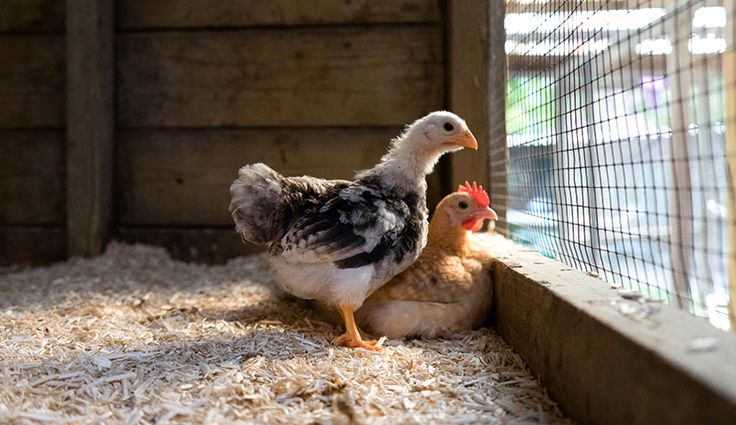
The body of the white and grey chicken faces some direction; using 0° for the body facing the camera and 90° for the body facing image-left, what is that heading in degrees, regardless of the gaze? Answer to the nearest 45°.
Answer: approximately 270°

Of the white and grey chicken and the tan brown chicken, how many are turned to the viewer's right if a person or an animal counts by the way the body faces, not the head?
2

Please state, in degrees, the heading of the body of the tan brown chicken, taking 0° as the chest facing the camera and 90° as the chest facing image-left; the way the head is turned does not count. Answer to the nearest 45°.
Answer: approximately 270°
